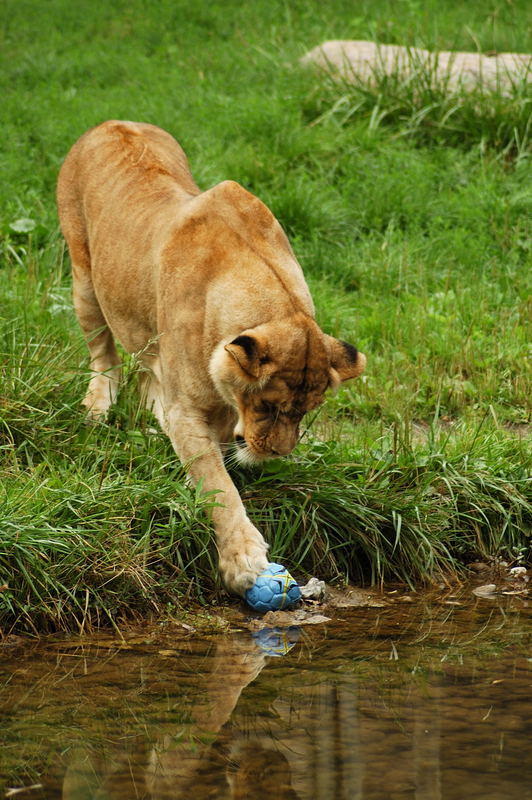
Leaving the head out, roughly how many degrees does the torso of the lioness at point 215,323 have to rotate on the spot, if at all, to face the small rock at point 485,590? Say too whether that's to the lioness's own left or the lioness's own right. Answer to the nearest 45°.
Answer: approximately 45° to the lioness's own left

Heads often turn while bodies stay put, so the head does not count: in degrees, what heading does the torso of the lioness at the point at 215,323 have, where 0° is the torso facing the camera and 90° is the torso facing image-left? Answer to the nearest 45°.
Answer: approximately 315°

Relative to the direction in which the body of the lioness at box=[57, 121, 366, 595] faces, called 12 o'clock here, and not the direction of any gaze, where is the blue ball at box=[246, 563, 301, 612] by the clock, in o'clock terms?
The blue ball is roughly at 1 o'clock from the lioness.

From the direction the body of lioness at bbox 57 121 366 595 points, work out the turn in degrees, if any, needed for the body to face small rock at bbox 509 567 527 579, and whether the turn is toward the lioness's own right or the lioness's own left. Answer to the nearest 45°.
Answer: approximately 45° to the lioness's own left
